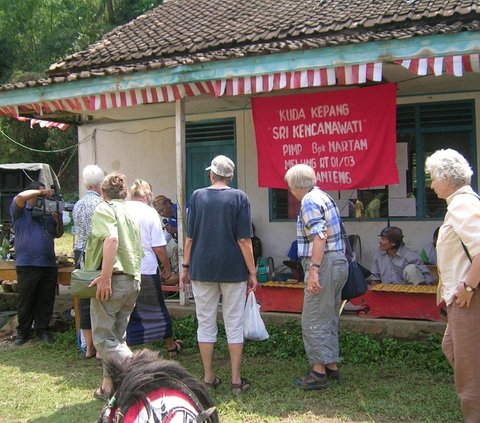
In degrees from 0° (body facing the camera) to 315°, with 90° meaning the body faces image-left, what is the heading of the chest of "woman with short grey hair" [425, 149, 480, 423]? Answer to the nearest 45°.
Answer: approximately 90°

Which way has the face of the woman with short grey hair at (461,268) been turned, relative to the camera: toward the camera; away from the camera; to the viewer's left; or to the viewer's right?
to the viewer's left

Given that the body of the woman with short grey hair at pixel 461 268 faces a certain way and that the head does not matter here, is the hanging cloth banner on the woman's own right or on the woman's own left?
on the woman's own right

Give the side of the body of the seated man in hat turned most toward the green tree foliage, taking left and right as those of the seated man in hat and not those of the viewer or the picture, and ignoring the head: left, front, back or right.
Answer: right

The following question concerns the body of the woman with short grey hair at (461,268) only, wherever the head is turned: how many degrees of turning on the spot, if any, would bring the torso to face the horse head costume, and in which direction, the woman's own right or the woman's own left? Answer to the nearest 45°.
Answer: approximately 45° to the woman's own left

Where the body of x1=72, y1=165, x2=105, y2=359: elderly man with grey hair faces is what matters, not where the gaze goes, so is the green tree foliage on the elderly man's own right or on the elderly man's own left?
on the elderly man's own left

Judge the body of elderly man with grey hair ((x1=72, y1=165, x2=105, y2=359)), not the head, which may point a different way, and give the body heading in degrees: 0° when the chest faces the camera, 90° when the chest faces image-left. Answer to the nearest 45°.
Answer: approximately 225°
